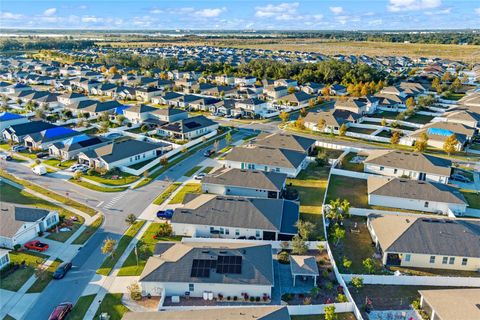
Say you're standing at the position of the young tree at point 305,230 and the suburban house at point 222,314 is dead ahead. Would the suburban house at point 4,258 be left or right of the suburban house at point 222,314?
right

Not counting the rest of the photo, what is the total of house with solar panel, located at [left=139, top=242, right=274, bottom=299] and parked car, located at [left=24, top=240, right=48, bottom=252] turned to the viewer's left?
2

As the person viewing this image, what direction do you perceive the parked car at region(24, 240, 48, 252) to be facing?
facing to the left of the viewer

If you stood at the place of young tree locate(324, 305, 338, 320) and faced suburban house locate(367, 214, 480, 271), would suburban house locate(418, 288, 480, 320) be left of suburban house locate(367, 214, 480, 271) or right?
right

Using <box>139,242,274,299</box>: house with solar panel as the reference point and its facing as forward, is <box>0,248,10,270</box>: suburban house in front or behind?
in front

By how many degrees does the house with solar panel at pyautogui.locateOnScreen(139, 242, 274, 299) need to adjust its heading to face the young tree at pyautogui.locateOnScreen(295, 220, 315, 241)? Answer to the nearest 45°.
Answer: approximately 135° to its right

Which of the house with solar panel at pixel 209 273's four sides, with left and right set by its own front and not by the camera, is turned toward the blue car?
right

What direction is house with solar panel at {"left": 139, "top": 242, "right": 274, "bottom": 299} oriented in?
to the viewer's left

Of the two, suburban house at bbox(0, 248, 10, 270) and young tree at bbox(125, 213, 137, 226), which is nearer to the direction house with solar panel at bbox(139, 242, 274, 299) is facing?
the suburban house

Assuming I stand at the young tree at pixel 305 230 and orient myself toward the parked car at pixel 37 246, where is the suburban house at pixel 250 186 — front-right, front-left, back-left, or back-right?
front-right

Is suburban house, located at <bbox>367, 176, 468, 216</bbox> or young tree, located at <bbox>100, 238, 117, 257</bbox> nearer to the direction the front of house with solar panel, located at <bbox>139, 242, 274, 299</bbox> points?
the young tree
